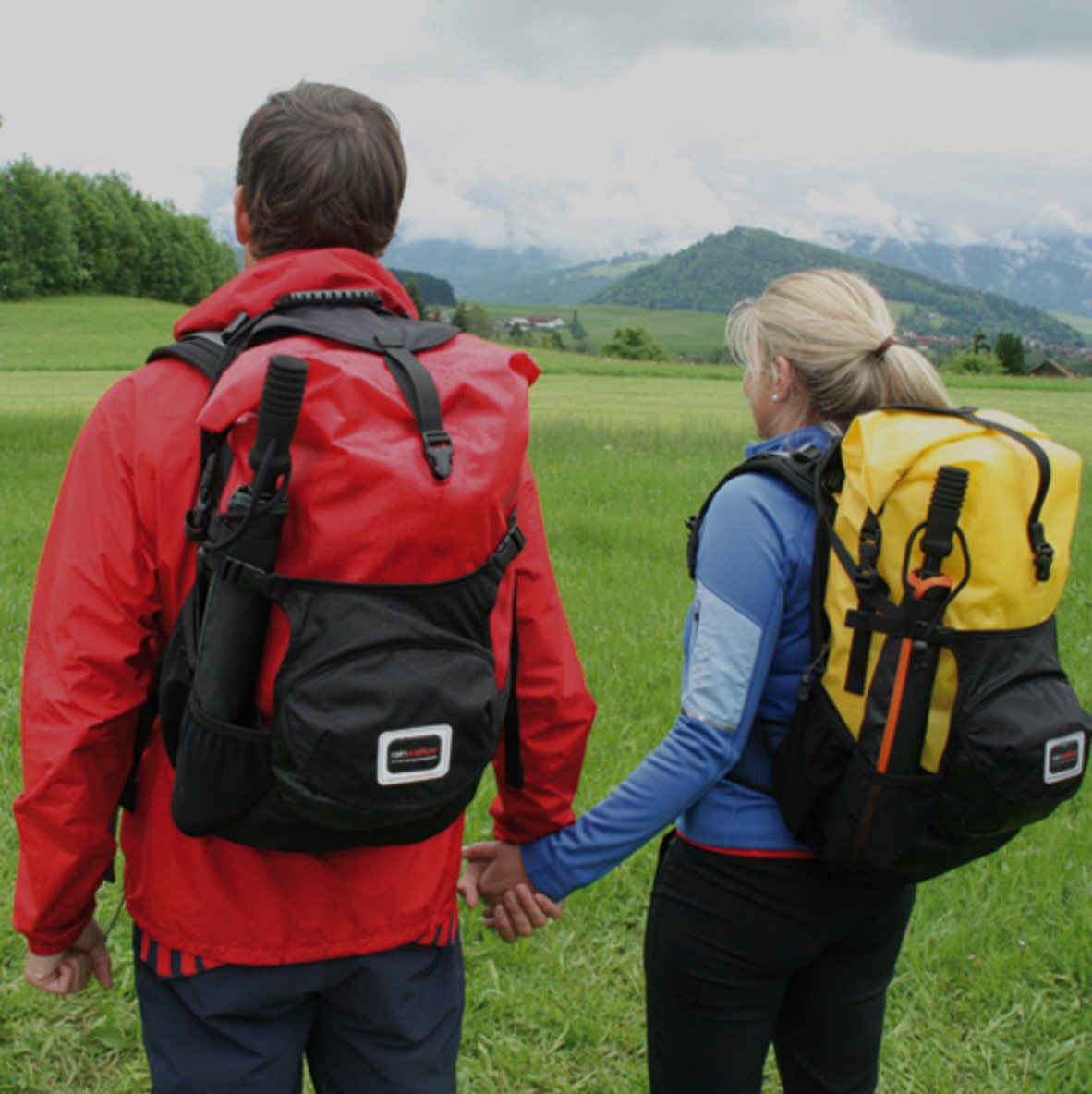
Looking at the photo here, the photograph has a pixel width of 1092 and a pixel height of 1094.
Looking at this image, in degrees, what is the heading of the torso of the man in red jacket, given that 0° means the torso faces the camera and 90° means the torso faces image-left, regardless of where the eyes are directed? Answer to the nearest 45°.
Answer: approximately 180°

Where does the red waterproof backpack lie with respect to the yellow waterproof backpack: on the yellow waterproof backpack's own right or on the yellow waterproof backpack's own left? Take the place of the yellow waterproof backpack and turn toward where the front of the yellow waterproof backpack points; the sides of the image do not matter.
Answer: on the yellow waterproof backpack's own right

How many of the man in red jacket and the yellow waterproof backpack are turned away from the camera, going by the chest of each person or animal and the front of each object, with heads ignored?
1

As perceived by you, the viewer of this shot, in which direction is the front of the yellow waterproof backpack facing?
facing the viewer and to the right of the viewer

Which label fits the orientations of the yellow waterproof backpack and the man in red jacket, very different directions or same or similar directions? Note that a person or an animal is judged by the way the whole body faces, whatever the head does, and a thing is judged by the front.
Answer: very different directions

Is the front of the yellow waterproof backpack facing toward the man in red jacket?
no

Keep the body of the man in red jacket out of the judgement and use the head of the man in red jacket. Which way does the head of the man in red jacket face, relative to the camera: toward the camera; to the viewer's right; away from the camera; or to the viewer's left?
away from the camera

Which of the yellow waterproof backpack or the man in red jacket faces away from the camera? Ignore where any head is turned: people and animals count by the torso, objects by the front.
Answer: the man in red jacket

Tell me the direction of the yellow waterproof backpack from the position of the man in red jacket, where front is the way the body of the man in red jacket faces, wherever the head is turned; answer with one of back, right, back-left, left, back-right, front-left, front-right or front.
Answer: right
